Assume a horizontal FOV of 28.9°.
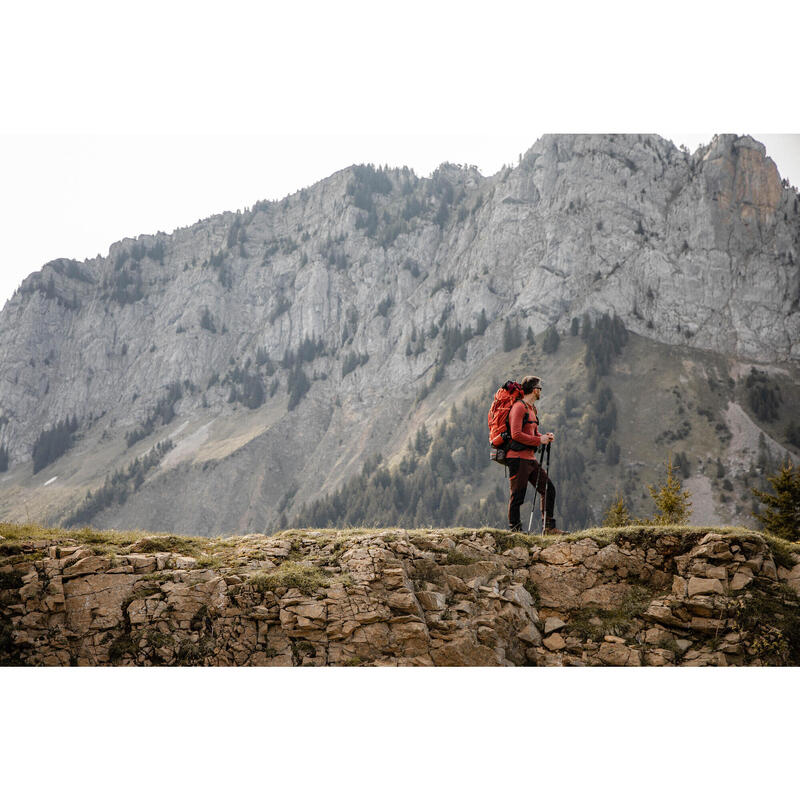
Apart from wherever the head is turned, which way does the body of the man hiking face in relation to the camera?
to the viewer's right

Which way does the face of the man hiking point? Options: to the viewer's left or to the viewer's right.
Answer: to the viewer's right
